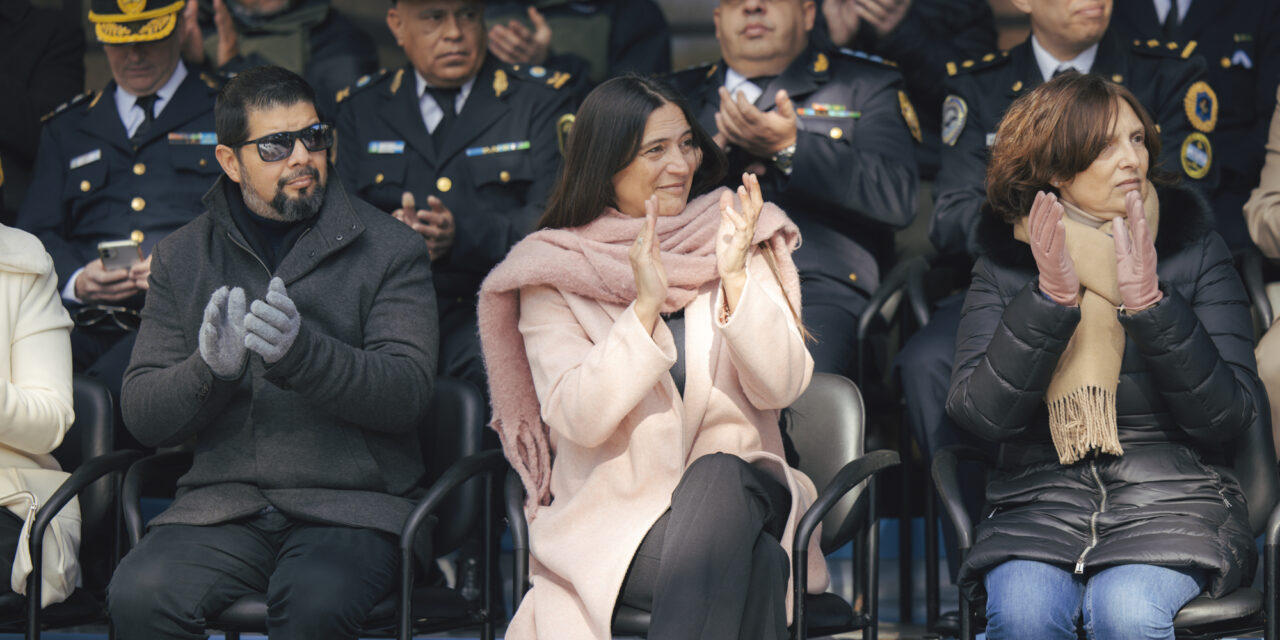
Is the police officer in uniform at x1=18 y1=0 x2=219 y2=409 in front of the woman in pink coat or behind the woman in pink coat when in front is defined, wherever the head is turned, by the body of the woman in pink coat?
behind

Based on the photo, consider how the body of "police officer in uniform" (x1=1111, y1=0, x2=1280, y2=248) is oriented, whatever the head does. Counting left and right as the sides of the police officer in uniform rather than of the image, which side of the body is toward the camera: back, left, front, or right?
front

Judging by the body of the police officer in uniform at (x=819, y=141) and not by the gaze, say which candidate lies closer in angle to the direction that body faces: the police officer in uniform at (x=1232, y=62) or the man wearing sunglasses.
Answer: the man wearing sunglasses

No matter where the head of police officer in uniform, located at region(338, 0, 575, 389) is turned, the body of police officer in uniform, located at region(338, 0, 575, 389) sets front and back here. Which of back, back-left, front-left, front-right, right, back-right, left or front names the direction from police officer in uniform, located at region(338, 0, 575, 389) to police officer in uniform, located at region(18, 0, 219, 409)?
right

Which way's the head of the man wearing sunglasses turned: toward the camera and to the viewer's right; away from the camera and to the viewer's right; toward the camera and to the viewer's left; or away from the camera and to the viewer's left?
toward the camera and to the viewer's right

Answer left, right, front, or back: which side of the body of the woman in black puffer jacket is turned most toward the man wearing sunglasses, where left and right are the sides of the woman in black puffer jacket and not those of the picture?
right

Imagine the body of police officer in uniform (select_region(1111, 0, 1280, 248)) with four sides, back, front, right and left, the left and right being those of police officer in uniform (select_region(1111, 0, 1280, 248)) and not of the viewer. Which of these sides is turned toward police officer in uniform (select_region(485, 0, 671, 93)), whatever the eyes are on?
right

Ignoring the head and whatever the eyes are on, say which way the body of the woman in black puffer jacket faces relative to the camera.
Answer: toward the camera

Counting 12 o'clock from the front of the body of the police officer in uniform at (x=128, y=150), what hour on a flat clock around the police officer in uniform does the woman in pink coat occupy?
The woman in pink coat is roughly at 11 o'clock from the police officer in uniform.

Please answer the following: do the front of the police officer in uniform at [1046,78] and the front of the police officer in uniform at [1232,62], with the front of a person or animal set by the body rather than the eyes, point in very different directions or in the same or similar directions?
same or similar directions

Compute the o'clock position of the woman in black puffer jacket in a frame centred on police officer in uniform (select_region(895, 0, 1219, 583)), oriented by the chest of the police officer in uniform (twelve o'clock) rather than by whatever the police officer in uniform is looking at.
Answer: The woman in black puffer jacket is roughly at 12 o'clock from the police officer in uniform.

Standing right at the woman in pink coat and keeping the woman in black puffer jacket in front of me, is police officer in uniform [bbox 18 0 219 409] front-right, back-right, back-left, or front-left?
back-left

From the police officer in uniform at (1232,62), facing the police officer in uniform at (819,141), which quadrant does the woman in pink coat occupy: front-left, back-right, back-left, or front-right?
front-left

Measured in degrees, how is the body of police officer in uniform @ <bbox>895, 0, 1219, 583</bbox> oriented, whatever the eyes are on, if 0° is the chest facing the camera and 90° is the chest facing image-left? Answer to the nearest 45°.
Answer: approximately 0°

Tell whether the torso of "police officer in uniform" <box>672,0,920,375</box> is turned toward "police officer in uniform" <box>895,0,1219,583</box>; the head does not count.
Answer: no
